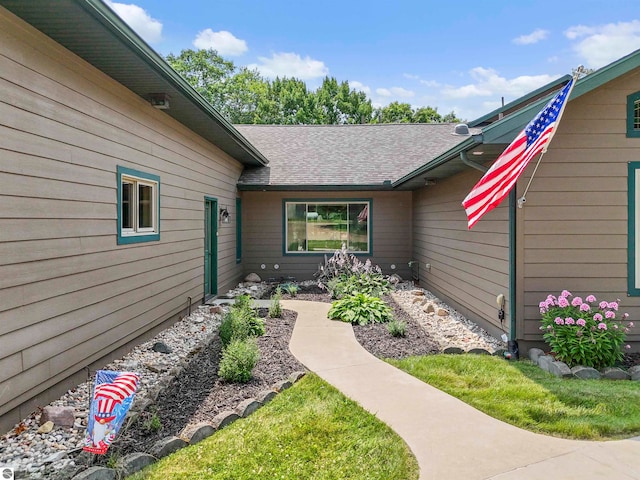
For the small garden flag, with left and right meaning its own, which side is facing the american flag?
left

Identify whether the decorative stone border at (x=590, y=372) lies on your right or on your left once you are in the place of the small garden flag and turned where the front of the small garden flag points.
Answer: on your left

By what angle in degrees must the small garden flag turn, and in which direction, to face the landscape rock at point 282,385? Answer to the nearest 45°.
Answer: approximately 135° to its left

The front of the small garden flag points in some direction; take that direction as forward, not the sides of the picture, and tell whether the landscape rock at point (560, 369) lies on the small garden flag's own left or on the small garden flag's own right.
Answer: on the small garden flag's own left

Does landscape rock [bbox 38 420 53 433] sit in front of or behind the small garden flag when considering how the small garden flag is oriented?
behind

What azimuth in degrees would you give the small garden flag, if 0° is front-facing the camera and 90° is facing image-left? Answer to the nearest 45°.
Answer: approximately 0°

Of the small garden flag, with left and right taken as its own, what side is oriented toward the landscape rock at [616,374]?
left
